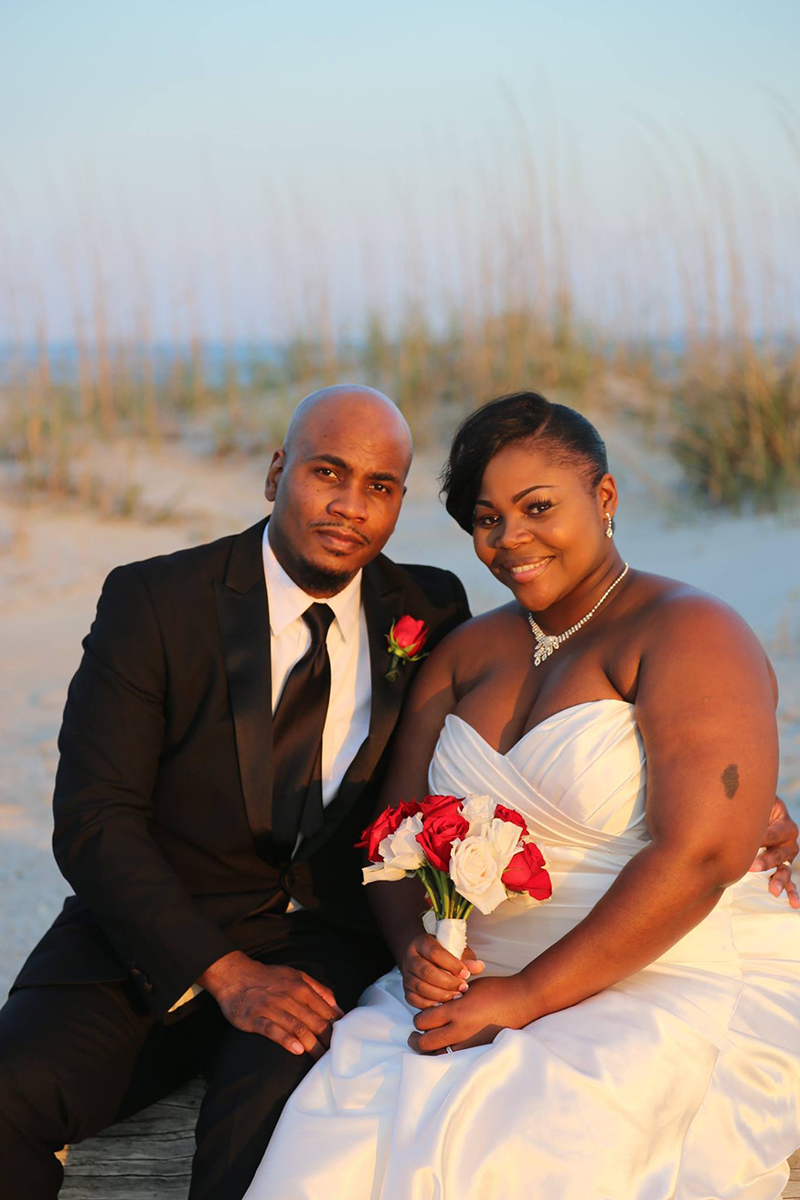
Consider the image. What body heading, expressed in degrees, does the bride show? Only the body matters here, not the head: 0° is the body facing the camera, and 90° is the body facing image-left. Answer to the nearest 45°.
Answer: approximately 45°
